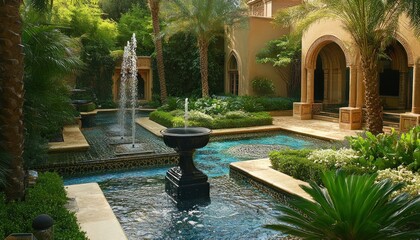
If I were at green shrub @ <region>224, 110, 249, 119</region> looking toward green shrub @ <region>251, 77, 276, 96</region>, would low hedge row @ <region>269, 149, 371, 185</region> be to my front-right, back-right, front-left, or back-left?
back-right

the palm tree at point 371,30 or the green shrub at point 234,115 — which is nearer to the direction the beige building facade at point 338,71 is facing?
the green shrub

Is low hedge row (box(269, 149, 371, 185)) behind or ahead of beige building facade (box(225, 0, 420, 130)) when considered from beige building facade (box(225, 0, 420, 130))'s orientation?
ahead

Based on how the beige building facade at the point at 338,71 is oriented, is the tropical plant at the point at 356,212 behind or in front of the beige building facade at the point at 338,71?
in front

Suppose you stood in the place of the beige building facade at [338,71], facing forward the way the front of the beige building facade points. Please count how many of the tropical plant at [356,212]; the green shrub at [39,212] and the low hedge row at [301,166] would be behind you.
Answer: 0

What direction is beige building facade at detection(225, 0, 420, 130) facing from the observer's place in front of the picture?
facing the viewer and to the left of the viewer

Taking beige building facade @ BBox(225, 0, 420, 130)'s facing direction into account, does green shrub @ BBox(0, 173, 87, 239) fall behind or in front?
in front

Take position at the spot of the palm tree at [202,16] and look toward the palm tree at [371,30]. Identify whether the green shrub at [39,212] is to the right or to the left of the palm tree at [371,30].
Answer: right
